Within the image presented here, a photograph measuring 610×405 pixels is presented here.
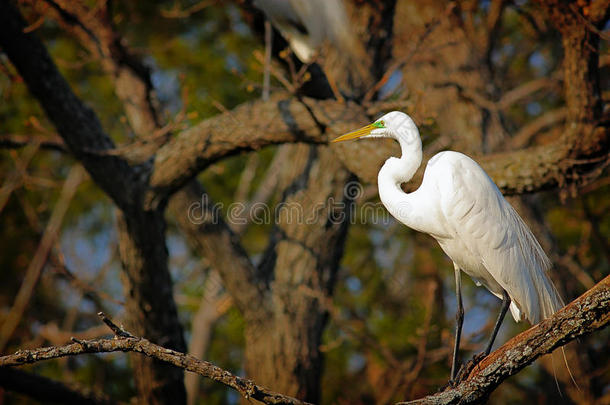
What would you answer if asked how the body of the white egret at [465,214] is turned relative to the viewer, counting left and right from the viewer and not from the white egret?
facing to the left of the viewer

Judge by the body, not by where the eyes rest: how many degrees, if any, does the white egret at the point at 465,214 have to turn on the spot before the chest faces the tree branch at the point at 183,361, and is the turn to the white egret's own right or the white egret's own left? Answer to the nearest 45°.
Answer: approximately 45° to the white egret's own left
